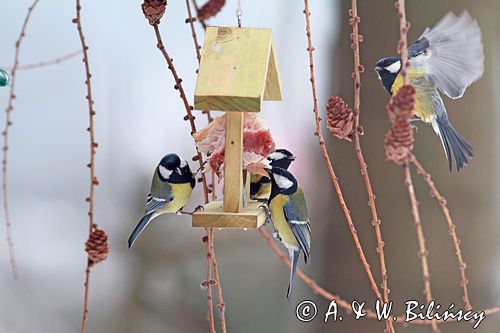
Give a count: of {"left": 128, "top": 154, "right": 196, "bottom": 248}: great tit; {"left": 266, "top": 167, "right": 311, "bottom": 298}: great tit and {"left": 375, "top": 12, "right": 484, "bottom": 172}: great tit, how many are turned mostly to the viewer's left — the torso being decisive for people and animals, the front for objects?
2

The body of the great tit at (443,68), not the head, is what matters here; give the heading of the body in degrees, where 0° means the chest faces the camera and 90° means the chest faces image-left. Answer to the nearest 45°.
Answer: approximately 90°

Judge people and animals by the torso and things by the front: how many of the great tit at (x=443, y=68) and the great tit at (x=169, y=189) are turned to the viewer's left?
1

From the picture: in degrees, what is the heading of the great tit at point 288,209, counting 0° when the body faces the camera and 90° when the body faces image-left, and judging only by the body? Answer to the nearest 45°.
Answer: approximately 90°

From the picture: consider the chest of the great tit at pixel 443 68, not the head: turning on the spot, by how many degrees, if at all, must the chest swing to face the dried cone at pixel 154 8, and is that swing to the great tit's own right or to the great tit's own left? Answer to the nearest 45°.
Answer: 0° — it already faces it

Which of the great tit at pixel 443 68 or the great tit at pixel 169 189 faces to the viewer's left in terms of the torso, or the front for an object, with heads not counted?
the great tit at pixel 443 68

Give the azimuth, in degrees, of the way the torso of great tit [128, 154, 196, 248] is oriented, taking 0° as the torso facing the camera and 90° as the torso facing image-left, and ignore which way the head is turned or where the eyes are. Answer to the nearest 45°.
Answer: approximately 315°
